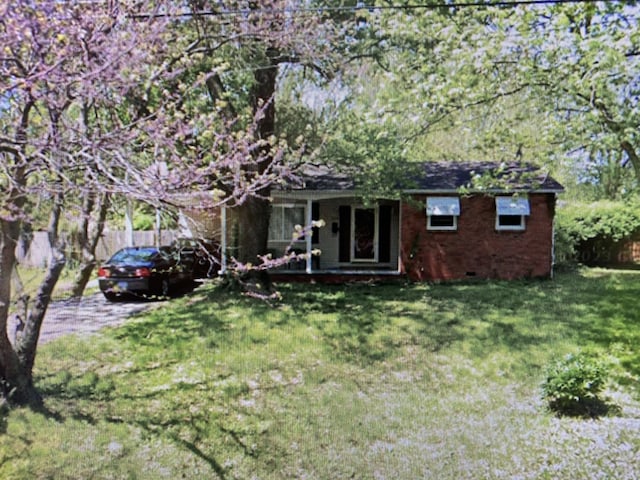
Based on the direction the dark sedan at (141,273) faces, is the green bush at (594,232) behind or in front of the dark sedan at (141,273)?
in front

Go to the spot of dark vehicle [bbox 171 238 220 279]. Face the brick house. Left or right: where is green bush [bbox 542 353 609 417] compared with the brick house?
right

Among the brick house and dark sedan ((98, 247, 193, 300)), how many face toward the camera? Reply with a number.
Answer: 1

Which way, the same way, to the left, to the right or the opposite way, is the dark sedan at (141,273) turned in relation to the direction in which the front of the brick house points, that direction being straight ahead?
the opposite way

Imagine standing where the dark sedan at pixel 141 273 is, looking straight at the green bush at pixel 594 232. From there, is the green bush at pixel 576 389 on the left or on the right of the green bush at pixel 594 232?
right

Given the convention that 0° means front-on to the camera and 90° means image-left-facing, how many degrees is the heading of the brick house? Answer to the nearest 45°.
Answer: approximately 0°

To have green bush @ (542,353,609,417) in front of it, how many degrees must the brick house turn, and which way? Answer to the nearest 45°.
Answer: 0° — it already faces it

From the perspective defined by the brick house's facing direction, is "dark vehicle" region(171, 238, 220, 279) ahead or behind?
ahead

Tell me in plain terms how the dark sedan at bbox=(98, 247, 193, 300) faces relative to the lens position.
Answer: facing away from the viewer and to the right of the viewer
